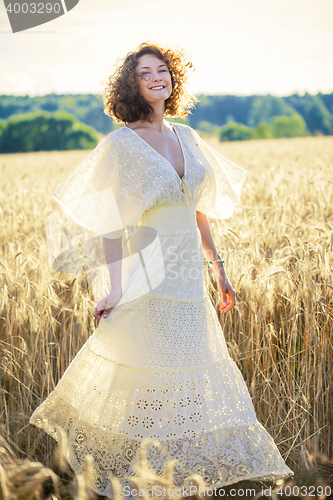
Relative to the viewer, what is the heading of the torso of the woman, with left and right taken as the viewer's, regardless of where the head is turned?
facing the viewer and to the right of the viewer

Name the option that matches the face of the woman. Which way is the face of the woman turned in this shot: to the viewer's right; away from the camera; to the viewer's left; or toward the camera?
toward the camera
